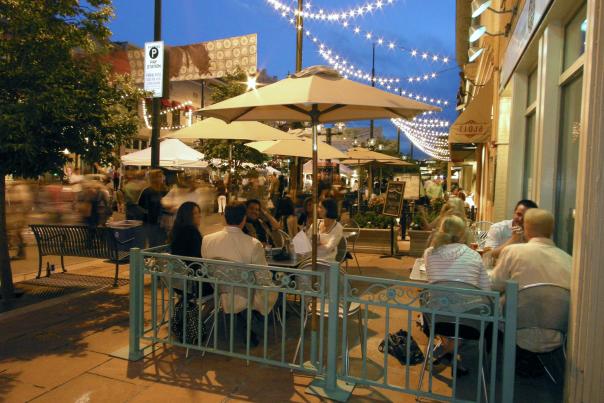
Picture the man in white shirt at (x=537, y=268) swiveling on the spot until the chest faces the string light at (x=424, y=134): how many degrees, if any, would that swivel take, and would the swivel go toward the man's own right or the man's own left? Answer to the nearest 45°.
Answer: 0° — they already face it

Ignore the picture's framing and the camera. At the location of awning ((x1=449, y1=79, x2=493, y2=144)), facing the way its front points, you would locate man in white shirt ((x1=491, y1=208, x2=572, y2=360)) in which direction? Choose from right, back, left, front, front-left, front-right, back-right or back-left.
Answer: left

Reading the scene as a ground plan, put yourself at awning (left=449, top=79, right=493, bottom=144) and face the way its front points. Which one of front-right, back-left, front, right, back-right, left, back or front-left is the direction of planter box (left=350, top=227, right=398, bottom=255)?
front-left

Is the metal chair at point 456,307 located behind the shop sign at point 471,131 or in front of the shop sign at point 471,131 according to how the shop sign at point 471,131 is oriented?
in front

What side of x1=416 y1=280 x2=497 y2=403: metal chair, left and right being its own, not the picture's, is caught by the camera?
back

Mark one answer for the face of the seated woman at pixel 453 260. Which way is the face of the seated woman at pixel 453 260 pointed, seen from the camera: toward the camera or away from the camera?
away from the camera

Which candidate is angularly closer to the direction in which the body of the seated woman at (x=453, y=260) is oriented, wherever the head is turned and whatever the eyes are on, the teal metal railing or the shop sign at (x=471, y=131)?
the shop sign
